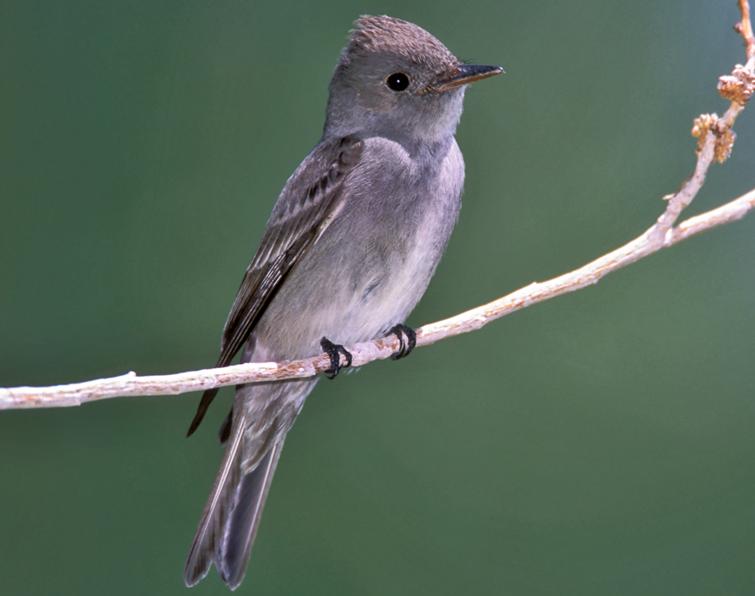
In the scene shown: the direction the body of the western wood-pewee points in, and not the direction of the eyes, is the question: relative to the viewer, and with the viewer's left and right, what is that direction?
facing the viewer and to the right of the viewer
